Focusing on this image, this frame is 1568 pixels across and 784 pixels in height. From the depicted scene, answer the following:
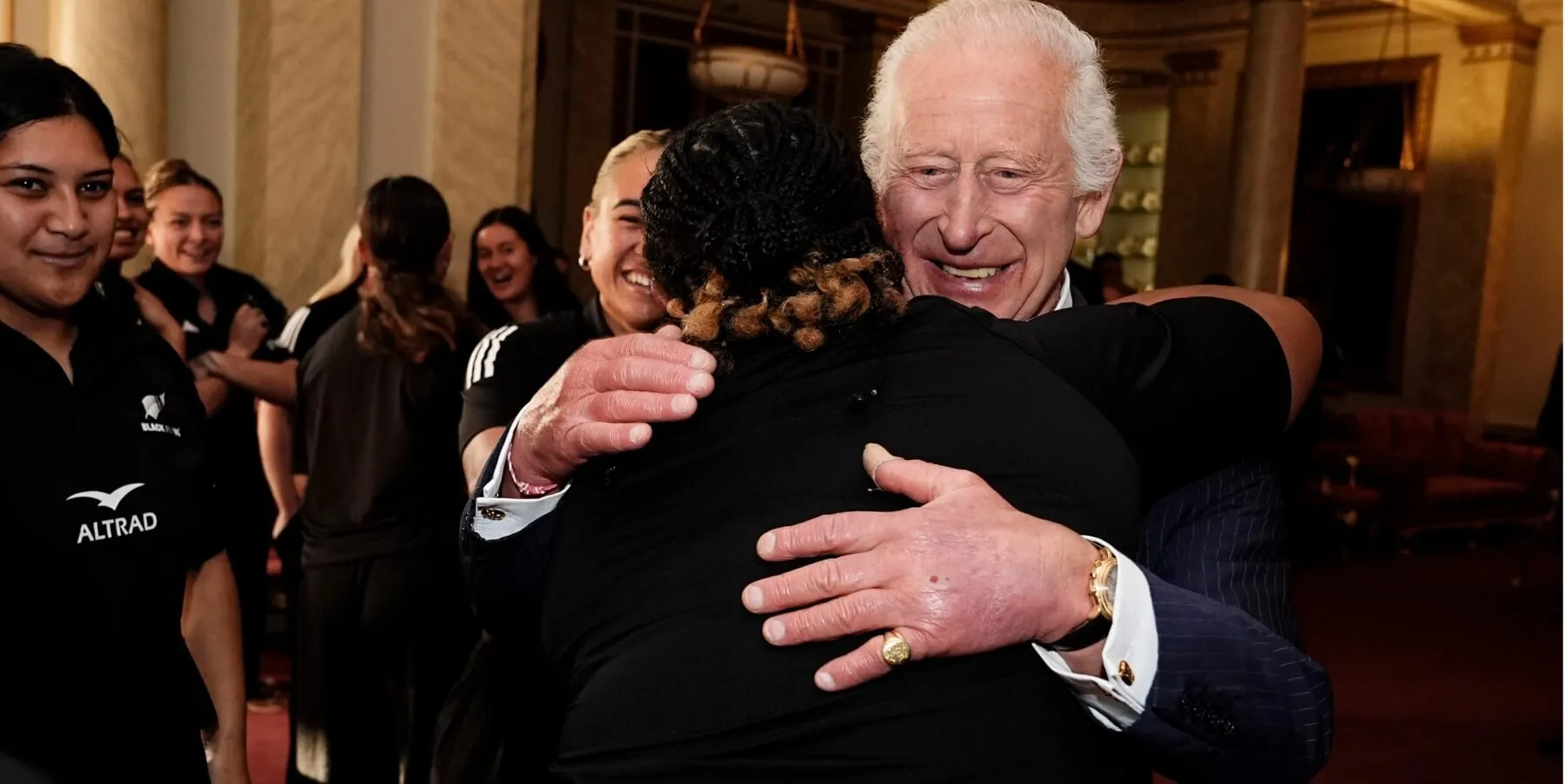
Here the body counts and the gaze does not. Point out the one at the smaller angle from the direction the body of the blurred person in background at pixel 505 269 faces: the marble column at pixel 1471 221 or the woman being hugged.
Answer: the woman being hugged

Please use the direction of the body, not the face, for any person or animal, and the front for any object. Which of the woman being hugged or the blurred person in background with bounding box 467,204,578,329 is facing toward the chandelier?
the woman being hugged

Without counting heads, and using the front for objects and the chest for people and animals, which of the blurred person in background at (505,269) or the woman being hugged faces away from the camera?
the woman being hugged

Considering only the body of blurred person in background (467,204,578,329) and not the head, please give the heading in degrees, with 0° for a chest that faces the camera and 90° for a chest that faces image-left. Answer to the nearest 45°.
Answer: approximately 45°

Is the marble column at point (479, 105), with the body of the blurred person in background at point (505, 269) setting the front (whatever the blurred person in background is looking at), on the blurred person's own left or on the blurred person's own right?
on the blurred person's own right

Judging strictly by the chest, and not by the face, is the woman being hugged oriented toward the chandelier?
yes

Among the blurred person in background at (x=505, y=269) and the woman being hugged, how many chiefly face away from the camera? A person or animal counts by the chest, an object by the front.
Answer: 1

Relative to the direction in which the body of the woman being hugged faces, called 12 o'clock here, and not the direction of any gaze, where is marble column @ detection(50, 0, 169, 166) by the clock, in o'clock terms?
The marble column is roughly at 11 o'clock from the woman being hugged.

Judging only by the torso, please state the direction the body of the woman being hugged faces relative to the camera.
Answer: away from the camera

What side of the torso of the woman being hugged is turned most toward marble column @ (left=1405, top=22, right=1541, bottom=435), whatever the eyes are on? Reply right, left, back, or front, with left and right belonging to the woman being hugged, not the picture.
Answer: front

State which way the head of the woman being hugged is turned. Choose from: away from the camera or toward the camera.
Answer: away from the camera

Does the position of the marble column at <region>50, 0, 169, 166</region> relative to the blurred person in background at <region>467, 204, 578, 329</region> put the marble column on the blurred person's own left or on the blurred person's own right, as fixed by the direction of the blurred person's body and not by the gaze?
on the blurred person's own right
